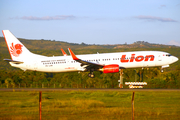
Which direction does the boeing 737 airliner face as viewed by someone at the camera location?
facing to the right of the viewer
